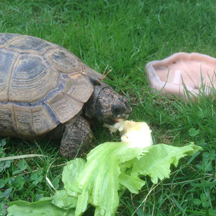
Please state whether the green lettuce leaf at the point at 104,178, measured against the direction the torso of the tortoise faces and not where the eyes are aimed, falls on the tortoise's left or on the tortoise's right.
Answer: on the tortoise's right

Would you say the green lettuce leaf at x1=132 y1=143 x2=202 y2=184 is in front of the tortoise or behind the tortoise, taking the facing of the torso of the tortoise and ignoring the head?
in front

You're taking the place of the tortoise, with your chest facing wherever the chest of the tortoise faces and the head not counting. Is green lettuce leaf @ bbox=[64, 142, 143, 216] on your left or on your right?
on your right

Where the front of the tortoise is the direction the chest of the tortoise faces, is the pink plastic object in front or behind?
in front

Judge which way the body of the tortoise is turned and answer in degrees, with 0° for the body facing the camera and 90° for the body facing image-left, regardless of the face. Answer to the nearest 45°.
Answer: approximately 270°

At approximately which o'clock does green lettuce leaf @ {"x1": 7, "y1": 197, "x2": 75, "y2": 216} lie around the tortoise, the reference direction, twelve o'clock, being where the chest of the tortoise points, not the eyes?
The green lettuce leaf is roughly at 3 o'clock from the tortoise.

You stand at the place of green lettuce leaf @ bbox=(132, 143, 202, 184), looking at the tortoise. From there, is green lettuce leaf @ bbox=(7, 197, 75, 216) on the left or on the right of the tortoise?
left
